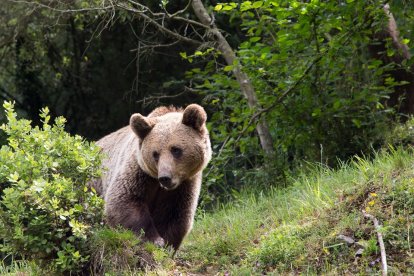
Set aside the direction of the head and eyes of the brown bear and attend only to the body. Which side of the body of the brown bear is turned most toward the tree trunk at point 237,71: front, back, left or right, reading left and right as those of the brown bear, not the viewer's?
left

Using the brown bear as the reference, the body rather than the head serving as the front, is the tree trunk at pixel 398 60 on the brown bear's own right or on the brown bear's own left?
on the brown bear's own left

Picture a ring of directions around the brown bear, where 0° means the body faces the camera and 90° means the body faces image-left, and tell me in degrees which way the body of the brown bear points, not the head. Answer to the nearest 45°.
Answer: approximately 315°

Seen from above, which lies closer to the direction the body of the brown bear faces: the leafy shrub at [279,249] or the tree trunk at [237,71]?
the leafy shrub

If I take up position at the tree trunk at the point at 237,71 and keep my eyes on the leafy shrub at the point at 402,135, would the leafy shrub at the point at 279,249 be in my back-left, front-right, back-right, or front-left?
front-right

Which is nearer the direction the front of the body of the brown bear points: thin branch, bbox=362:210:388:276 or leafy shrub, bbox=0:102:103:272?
the thin branch

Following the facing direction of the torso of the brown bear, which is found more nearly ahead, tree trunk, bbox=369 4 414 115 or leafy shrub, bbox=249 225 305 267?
the leafy shrub

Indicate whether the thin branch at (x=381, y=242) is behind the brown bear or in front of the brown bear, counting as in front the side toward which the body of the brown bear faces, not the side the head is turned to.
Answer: in front

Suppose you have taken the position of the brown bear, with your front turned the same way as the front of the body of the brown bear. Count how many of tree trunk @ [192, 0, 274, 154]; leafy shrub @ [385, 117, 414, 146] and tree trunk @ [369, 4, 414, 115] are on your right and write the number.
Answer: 0

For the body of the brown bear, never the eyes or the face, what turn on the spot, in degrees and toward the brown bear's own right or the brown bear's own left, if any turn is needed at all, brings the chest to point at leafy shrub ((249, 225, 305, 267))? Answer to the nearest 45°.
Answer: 0° — it already faces it

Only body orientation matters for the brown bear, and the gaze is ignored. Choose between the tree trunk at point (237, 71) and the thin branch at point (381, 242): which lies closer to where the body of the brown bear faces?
the thin branch

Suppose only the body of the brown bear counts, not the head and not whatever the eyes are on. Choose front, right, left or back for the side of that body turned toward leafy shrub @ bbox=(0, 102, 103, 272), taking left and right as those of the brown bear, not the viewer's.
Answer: right

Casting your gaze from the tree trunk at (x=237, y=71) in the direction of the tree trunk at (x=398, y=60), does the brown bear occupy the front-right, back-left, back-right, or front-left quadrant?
back-right

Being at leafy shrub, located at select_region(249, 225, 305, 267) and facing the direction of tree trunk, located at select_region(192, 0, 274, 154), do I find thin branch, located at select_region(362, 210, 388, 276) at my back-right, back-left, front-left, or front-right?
back-right

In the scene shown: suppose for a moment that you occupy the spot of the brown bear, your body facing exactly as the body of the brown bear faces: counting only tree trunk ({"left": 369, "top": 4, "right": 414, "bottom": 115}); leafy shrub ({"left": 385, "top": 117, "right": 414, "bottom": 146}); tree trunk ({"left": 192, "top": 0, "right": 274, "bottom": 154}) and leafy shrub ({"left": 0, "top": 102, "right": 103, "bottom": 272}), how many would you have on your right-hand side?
1

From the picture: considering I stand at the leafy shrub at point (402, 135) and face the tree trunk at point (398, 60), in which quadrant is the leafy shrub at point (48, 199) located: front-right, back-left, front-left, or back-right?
back-left
